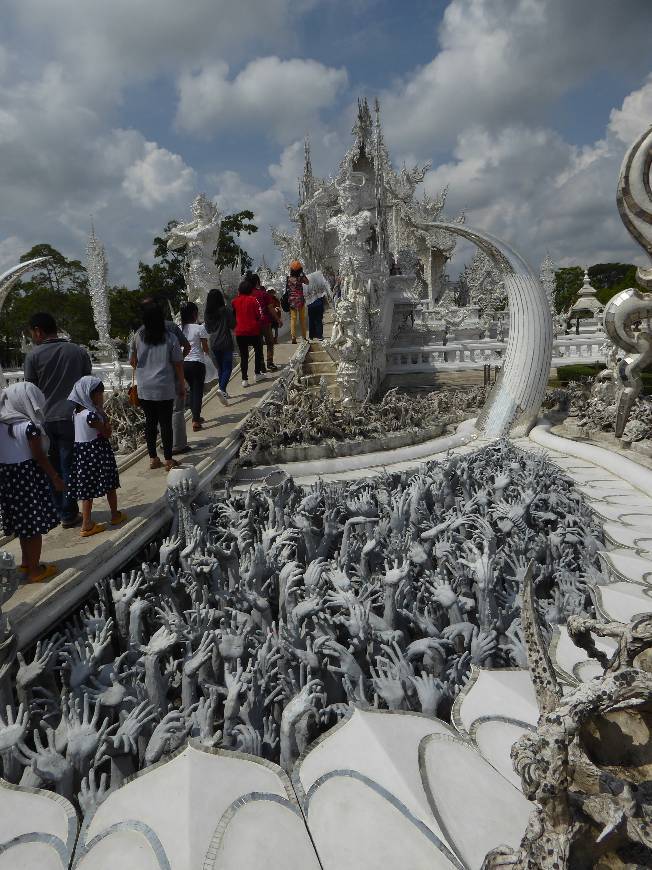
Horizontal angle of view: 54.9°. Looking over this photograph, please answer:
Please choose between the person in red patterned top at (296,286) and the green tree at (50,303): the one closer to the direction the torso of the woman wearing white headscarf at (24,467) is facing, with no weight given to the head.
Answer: the person in red patterned top

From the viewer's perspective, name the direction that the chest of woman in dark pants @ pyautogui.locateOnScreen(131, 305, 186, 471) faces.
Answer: away from the camera

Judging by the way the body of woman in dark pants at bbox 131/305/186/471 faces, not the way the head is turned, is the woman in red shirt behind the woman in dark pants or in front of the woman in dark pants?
in front

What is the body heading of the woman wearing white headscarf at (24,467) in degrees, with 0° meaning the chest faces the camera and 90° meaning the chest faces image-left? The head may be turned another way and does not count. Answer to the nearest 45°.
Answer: approximately 225°

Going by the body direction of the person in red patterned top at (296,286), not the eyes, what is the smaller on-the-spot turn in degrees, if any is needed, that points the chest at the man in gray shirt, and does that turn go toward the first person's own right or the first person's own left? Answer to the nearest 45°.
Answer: approximately 180°

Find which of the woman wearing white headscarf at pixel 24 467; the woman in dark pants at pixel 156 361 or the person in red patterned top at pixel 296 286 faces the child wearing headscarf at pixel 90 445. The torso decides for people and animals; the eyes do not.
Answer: the woman wearing white headscarf

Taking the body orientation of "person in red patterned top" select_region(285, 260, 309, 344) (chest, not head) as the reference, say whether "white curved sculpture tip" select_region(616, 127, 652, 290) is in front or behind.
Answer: behind

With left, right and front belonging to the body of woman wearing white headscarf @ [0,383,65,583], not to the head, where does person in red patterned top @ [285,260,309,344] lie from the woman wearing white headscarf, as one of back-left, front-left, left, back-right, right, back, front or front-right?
front

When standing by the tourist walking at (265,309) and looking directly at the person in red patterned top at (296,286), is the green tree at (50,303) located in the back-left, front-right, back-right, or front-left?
front-left

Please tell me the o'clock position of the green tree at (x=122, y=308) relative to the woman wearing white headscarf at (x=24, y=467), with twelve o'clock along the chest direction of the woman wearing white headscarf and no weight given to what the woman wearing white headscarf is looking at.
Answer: The green tree is roughly at 11 o'clock from the woman wearing white headscarf.

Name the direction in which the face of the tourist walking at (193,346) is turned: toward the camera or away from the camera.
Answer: away from the camera

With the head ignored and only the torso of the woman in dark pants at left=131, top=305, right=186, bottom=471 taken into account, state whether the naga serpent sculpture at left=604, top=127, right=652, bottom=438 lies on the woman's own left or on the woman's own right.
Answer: on the woman's own right

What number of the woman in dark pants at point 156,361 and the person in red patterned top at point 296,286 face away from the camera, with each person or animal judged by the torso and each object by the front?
2

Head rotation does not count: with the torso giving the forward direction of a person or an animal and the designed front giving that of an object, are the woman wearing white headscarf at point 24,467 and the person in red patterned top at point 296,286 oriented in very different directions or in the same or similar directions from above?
same or similar directions

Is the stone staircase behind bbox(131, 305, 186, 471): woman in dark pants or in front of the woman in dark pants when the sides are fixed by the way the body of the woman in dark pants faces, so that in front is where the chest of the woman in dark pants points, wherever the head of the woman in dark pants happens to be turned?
in front

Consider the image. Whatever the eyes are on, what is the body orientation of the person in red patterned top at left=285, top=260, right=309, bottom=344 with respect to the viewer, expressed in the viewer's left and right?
facing away from the viewer
